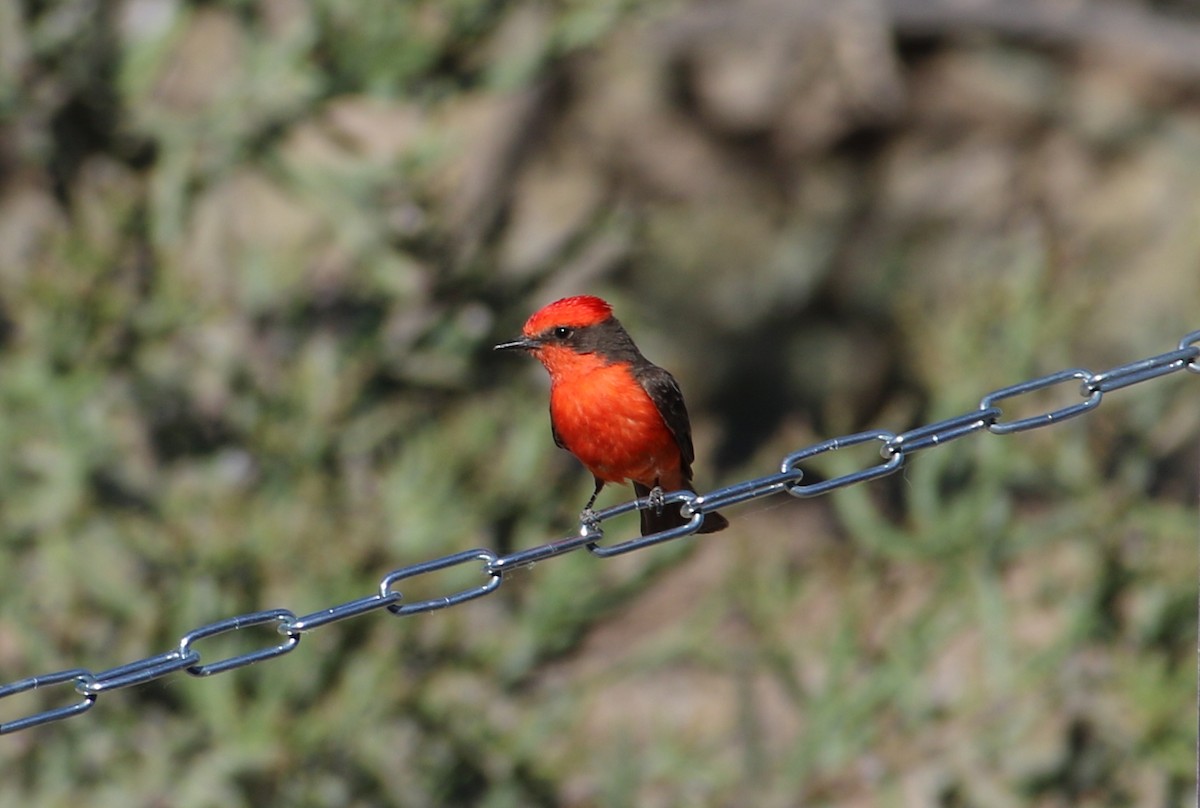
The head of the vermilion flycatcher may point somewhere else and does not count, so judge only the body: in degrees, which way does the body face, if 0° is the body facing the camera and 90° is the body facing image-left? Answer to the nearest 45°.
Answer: approximately 45°
